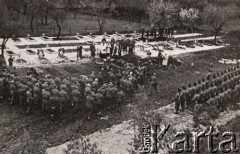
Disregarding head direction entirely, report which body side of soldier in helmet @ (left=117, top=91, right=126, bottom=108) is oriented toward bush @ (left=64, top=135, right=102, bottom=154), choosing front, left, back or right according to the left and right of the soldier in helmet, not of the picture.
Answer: back

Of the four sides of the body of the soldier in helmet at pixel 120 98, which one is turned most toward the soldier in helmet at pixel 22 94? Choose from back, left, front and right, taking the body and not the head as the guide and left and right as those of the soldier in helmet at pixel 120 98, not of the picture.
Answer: left

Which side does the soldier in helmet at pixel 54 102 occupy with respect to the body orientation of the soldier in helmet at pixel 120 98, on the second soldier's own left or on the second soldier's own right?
on the second soldier's own left

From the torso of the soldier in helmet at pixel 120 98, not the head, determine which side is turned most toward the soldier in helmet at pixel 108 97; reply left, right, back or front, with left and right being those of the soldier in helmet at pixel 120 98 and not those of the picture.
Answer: left

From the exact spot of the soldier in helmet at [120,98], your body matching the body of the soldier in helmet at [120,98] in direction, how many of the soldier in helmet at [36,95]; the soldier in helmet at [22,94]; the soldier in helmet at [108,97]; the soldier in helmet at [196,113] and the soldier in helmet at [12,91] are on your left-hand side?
4

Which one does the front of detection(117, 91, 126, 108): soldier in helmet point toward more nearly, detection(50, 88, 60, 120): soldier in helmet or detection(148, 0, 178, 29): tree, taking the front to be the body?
the tree

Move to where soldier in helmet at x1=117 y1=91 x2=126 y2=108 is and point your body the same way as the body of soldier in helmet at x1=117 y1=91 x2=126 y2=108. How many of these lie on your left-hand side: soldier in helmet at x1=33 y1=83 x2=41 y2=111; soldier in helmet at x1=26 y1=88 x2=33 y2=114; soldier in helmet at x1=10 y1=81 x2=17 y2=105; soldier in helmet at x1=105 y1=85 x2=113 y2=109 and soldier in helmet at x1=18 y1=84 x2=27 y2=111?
5

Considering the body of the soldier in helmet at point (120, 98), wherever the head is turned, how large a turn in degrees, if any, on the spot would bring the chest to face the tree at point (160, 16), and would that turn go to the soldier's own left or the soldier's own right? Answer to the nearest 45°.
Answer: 0° — they already face it

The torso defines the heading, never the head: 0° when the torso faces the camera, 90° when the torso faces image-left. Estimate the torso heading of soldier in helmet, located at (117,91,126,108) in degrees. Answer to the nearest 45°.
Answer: approximately 180°
